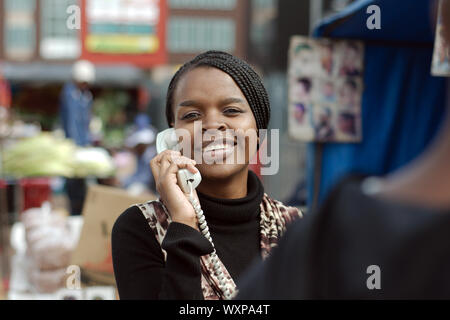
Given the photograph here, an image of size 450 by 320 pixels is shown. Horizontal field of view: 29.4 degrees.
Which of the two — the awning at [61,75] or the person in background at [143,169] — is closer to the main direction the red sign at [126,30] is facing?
the person in background

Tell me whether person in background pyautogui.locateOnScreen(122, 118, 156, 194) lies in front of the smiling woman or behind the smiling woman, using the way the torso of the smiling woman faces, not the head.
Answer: behind

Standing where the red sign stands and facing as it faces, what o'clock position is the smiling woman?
The smiling woman is roughly at 12 o'clock from the red sign.

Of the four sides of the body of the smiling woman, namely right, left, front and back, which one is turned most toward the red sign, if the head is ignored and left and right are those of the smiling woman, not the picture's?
back

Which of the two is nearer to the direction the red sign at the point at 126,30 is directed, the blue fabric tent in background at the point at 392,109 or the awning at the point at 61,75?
the blue fabric tent in background

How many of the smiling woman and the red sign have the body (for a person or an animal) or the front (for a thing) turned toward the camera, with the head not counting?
2

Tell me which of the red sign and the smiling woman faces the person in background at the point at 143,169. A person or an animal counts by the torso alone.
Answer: the red sign
